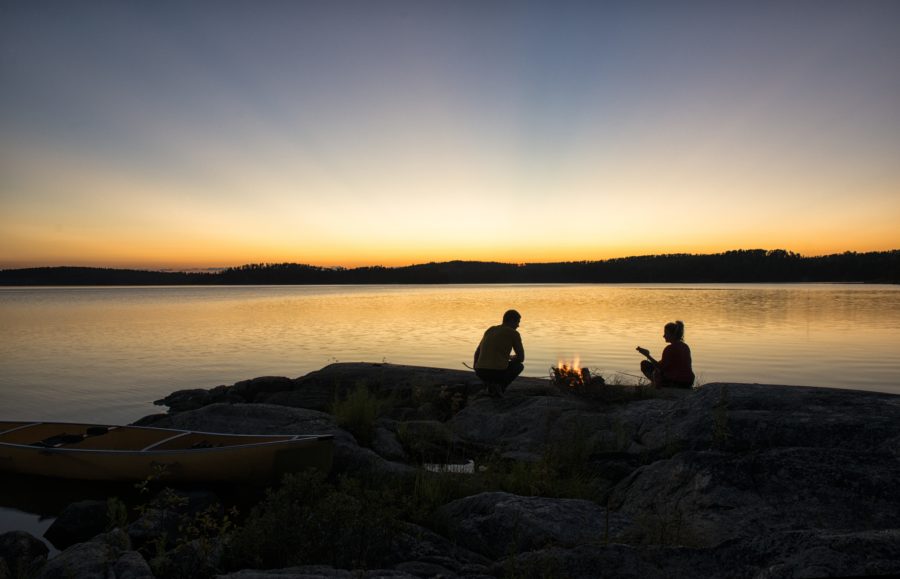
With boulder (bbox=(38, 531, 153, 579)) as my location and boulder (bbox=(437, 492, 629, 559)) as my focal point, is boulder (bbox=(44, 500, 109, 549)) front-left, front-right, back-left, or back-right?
back-left

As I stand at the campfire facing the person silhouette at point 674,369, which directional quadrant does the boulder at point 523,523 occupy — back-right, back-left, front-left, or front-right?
back-right

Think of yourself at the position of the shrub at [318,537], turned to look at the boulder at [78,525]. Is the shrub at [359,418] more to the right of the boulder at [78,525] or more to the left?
right

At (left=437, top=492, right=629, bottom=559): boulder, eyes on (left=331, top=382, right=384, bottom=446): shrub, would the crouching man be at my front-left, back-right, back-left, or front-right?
front-right
